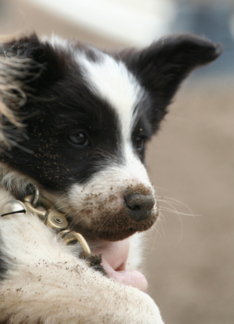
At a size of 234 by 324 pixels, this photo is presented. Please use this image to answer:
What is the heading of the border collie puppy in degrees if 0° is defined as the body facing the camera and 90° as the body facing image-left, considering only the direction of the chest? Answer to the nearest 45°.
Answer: approximately 315°
